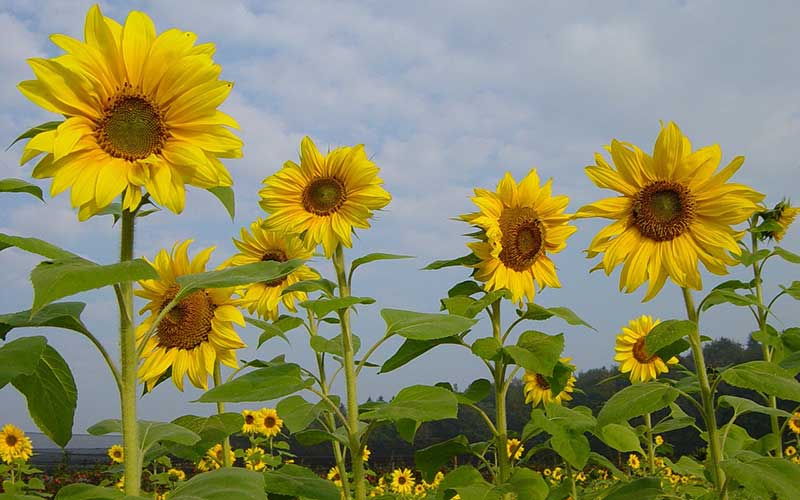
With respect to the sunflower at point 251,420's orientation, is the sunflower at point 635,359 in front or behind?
in front

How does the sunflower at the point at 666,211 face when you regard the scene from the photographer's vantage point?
facing the viewer

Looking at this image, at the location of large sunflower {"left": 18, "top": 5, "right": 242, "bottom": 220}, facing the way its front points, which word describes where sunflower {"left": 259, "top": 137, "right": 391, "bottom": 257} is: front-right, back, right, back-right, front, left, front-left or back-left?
back-left

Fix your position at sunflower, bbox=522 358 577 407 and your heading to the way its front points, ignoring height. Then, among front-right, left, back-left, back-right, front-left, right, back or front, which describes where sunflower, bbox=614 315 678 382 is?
left

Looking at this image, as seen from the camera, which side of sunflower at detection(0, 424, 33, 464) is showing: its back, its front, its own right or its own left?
front

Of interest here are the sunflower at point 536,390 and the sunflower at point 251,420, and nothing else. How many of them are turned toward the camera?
2
